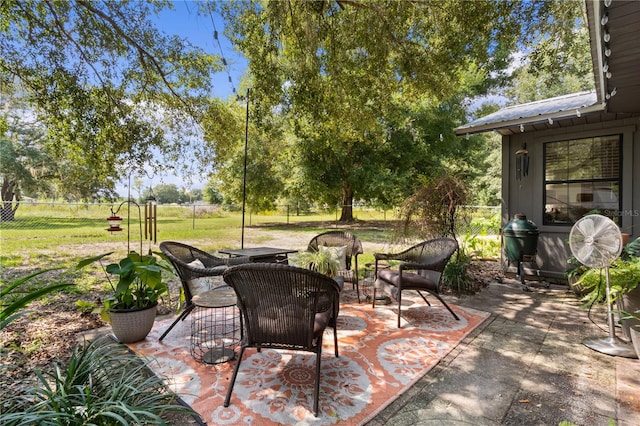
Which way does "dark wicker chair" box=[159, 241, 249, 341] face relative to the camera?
to the viewer's right

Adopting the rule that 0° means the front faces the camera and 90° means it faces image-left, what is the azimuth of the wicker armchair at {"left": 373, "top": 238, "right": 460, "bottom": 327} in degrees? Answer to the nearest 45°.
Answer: approximately 45°

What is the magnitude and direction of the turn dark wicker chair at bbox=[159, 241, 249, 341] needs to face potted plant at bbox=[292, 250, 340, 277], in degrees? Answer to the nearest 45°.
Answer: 0° — it already faces it

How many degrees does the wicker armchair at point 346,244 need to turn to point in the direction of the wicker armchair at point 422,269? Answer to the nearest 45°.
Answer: approximately 90° to its left
